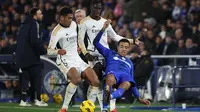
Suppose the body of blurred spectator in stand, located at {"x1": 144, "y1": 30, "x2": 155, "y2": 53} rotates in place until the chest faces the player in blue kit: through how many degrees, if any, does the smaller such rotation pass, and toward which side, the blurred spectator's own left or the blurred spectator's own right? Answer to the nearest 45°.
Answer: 0° — they already face them

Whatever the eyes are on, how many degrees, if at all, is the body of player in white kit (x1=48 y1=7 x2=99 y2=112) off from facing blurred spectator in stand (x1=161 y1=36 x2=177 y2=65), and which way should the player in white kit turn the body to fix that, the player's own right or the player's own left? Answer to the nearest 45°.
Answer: approximately 90° to the player's own left

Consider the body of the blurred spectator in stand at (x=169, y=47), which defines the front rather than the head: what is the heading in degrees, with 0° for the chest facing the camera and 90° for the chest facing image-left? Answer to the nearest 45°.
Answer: approximately 0°

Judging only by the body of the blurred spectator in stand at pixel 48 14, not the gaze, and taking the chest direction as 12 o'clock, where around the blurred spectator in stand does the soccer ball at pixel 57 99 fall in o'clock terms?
The soccer ball is roughly at 12 o'clock from the blurred spectator in stand.

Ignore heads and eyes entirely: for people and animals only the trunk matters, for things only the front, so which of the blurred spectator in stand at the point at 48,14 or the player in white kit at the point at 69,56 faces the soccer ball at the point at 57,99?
the blurred spectator in stand

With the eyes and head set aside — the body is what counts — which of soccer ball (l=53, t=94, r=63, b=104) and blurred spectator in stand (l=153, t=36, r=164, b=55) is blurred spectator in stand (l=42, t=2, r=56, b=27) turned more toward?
the soccer ball

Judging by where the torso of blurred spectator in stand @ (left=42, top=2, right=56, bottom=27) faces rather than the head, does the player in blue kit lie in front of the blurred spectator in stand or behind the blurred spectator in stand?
in front

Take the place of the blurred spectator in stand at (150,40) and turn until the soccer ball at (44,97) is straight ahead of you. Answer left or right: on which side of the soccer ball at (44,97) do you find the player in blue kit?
left

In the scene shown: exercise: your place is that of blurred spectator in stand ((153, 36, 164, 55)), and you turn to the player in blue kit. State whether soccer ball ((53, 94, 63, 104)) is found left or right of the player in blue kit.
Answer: right
